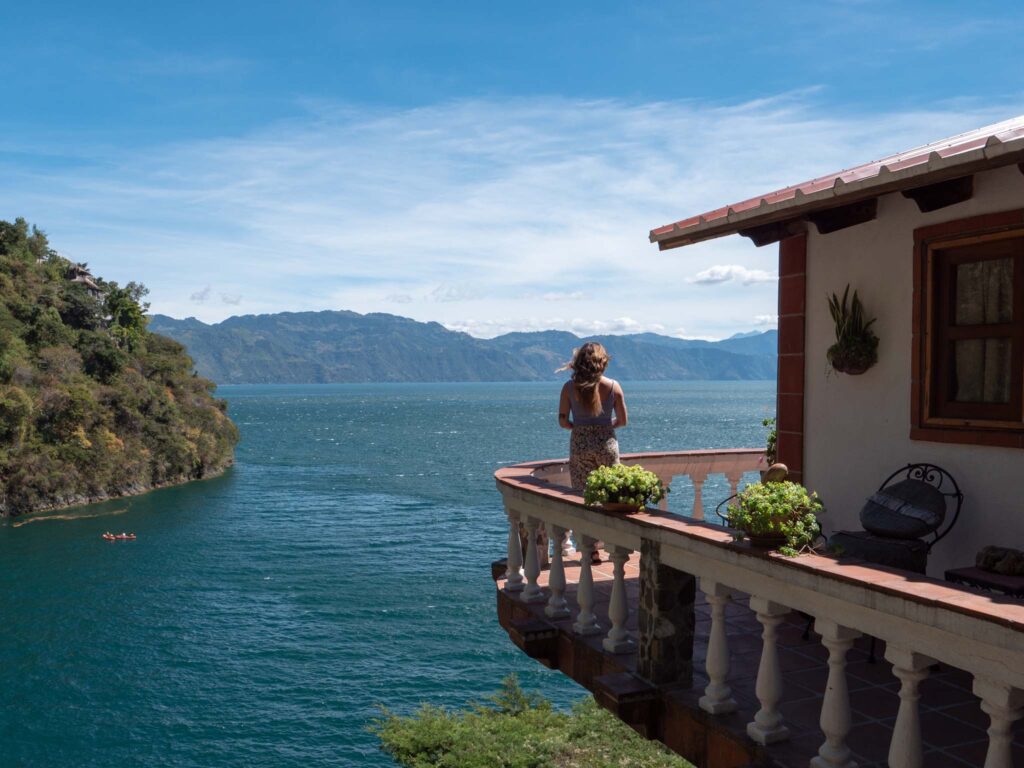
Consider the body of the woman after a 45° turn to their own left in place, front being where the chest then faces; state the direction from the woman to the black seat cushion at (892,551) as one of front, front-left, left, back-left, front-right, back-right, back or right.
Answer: back

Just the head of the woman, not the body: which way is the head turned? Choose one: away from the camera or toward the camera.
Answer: away from the camera

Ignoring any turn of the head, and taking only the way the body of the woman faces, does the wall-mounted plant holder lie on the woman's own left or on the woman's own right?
on the woman's own right

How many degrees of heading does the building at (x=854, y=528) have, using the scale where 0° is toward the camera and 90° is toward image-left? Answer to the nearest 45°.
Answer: approximately 45°

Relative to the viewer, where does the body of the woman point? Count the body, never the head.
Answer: away from the camera

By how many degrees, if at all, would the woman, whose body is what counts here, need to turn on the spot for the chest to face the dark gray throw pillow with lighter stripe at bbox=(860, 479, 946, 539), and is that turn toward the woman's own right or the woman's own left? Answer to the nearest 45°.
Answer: approximately 135° to the woman's own right

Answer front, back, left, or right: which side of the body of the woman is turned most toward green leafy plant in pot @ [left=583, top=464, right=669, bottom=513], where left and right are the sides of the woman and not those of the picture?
back
